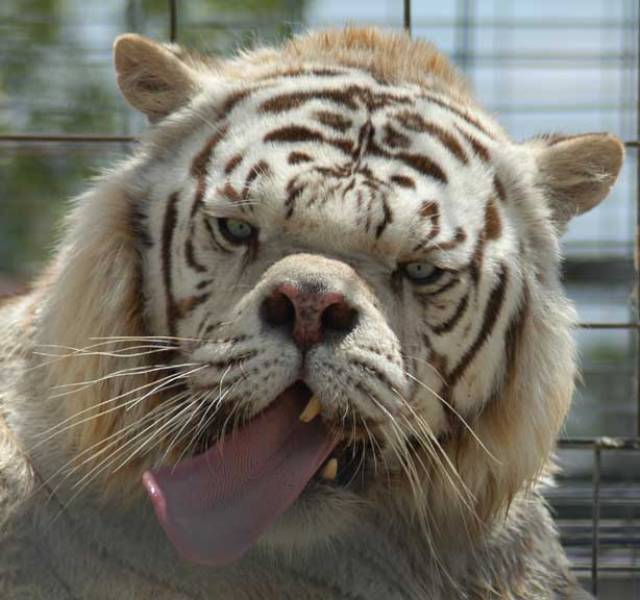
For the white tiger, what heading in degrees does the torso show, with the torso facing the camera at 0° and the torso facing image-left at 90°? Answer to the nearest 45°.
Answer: approximately 0°
